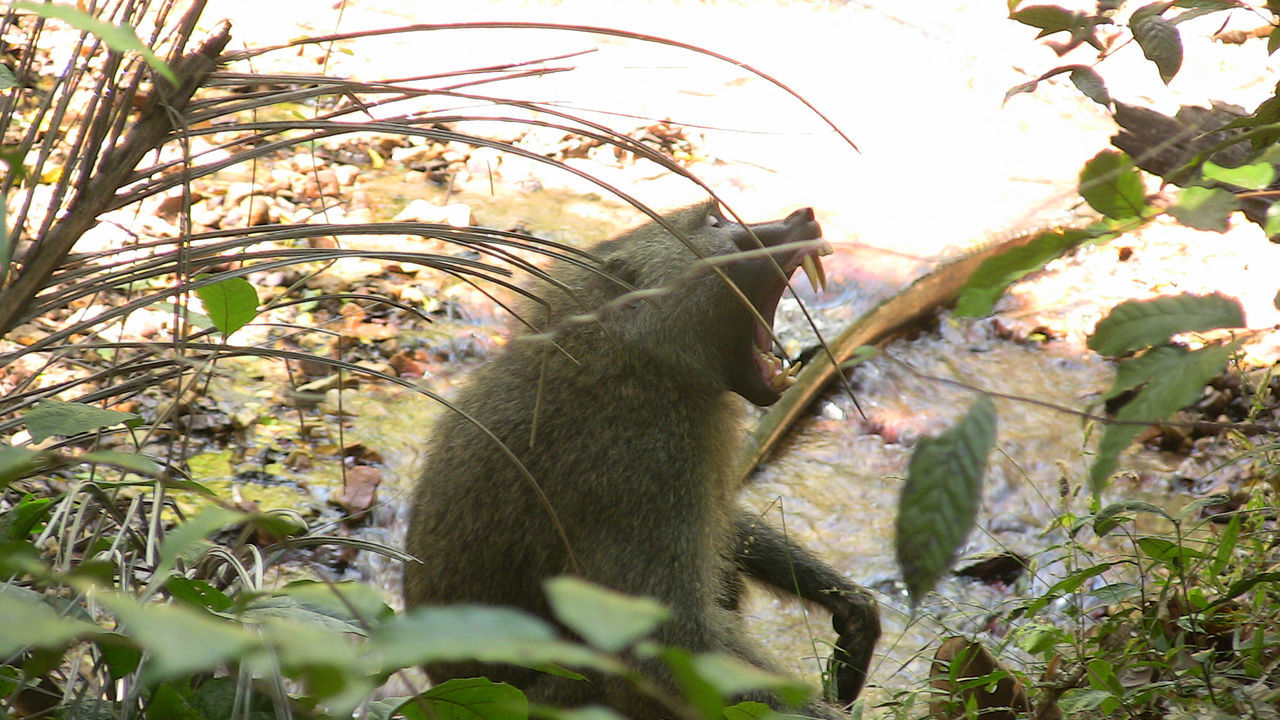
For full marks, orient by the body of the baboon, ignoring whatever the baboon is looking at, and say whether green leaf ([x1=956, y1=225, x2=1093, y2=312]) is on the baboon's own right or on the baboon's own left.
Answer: on the baboon's own right

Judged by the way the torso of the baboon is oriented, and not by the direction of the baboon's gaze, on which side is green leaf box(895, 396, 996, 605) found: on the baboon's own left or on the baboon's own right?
on the baboon's own right

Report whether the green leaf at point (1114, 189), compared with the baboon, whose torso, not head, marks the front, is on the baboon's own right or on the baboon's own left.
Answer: on the baboon's own right

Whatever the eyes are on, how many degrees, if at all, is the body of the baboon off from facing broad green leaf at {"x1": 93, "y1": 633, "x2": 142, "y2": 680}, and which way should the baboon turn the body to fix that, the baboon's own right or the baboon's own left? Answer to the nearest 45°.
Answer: approximately 135° to the baboon's own right

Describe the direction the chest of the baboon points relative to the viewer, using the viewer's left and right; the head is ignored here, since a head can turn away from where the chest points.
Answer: facing to the right of the viewer

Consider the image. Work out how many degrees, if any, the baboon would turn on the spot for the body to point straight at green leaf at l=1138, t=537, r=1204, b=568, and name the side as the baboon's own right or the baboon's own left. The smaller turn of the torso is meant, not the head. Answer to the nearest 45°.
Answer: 0° — it already faces it
